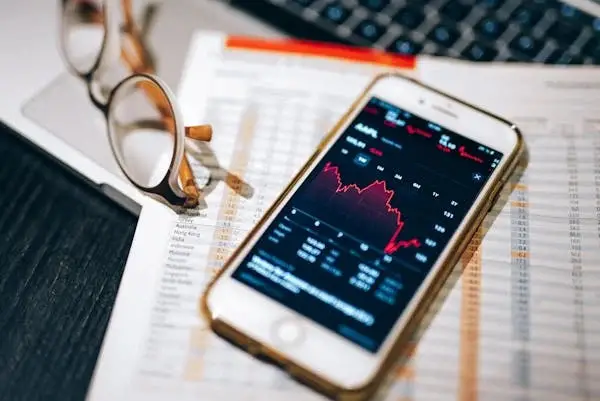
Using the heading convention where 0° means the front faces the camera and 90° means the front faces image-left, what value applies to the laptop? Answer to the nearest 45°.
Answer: approximately 45°

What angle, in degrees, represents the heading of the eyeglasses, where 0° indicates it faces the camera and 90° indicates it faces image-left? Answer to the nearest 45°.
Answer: approximately 45°
